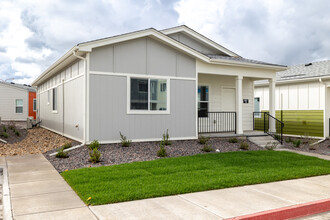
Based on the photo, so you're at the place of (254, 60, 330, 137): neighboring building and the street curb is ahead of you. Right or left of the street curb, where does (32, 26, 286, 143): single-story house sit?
right

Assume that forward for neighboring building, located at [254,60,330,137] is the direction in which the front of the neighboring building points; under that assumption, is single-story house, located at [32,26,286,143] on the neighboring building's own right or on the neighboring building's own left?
on the neighboring building's own right

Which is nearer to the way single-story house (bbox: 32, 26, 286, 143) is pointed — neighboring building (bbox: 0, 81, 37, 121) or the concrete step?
the concrete step

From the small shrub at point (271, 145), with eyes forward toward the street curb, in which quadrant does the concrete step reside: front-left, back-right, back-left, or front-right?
back-right

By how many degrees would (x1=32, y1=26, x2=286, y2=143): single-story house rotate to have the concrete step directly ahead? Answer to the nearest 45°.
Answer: approximately 45° to its left

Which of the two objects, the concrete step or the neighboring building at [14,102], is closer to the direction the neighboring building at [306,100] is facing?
the concrete step

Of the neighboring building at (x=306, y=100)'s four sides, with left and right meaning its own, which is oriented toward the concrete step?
right

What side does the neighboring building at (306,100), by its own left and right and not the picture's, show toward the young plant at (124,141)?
right

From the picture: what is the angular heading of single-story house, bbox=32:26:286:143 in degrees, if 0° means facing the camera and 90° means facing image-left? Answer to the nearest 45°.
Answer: approximately 315°

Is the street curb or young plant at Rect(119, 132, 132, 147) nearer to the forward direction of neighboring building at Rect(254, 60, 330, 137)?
the street curb

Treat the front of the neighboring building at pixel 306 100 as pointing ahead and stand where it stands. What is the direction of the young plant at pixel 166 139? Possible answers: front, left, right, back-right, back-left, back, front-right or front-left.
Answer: right
